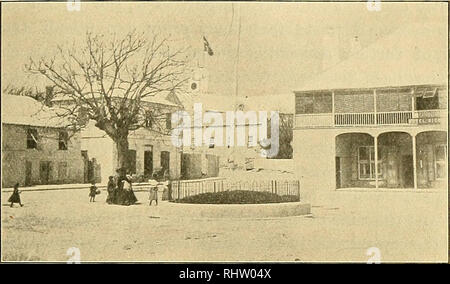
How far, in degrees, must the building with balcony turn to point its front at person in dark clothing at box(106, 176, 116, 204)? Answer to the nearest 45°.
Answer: approximately 90° to its right

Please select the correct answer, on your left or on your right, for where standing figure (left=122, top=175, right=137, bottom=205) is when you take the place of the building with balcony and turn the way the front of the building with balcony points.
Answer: on your right

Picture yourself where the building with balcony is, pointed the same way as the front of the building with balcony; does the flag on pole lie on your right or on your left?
on your right

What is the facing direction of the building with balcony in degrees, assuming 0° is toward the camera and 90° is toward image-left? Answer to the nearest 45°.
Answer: approximately 0°

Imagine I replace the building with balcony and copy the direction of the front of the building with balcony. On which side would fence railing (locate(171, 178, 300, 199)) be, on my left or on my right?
on my right

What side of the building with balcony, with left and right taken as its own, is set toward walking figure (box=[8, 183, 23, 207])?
right

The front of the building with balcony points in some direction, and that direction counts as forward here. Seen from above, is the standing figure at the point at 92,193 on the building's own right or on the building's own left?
on the building's own right

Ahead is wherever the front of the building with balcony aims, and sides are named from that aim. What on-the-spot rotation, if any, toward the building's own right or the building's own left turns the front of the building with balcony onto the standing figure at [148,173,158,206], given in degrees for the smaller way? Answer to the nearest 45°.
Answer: approximately 90° to the building's own right

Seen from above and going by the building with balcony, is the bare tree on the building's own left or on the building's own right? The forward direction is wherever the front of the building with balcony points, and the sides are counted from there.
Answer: on the building's own right
